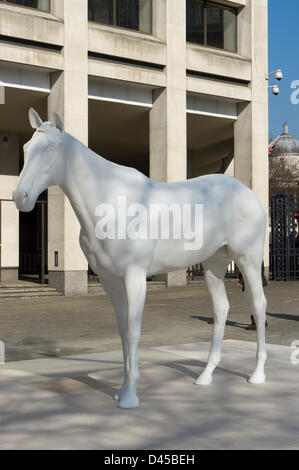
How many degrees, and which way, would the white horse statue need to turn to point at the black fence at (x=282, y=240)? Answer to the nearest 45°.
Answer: approximately 135° to its right

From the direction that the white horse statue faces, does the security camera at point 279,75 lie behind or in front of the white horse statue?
behind

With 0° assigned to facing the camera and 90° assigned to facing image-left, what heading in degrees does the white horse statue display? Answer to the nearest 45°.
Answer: approximately 45°
